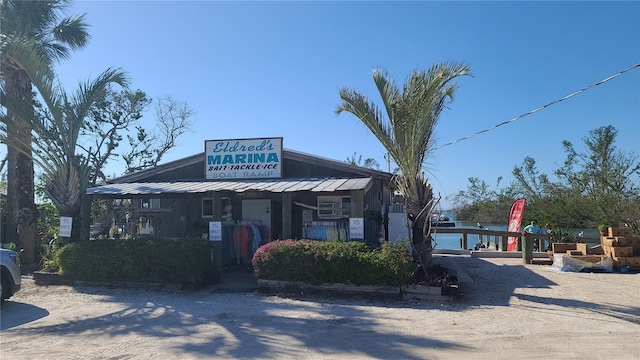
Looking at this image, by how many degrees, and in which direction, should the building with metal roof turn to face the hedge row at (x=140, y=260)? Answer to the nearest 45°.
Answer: approximately 45° to its right

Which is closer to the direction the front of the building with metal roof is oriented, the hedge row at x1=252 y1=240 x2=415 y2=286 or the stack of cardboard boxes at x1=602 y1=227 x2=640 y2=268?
the hedge row

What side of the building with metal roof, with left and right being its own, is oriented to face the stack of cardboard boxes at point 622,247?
left

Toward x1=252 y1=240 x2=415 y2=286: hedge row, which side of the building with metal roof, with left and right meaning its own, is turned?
front

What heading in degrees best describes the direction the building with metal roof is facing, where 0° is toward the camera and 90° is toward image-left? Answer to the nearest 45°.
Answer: approximately 0°

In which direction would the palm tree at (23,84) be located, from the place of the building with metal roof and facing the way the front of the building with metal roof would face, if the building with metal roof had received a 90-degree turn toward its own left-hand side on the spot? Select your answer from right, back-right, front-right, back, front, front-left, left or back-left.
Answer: back

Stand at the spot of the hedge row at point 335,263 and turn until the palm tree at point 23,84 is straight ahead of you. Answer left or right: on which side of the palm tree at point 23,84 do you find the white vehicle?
left

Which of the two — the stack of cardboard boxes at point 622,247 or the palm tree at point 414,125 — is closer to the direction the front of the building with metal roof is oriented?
the palm tree

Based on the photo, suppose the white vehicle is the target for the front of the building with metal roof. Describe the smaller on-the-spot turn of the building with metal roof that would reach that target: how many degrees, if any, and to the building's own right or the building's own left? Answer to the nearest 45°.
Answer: approximately 45° to the building's own right

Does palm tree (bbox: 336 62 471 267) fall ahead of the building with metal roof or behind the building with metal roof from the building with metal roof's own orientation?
ahead
